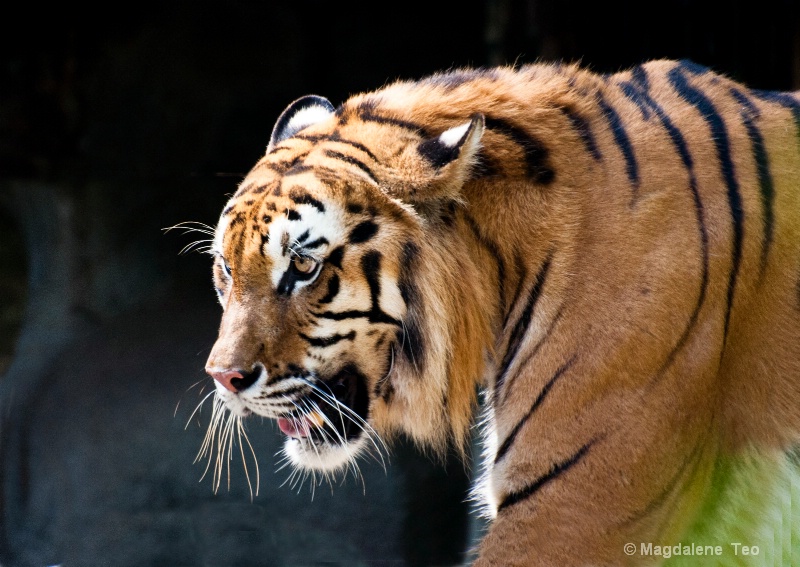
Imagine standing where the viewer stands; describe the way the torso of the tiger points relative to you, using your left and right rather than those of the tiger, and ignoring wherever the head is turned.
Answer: facing to the left of the viewer
